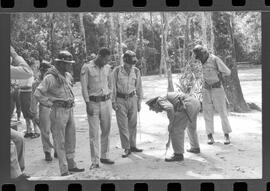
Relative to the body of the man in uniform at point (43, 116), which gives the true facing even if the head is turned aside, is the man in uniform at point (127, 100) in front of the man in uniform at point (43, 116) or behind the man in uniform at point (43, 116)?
in front

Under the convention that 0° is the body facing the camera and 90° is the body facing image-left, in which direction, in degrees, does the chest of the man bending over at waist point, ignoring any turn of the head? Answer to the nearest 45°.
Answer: approximately 90°

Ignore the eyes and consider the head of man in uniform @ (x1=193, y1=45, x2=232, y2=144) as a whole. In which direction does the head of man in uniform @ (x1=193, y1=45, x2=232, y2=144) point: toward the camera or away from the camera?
toward the camera

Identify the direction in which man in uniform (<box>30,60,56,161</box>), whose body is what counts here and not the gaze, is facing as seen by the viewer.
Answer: to the viewer's right

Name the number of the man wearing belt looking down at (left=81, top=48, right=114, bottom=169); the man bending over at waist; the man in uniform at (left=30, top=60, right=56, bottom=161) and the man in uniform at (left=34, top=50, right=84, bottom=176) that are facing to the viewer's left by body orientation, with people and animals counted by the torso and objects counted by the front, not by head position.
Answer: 1

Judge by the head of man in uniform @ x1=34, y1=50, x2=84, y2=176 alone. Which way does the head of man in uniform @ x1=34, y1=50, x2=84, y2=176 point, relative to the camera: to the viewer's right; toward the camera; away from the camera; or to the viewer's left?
to the viewer's right

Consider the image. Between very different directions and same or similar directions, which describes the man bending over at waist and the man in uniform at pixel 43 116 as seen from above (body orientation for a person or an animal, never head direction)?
very different directions

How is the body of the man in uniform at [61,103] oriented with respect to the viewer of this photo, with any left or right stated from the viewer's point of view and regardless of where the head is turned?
facing the viewer and to the right of the viewer
